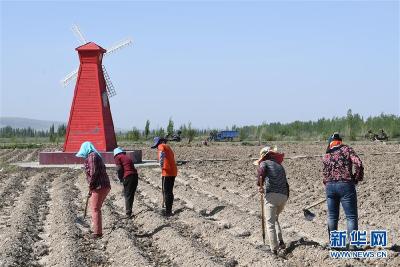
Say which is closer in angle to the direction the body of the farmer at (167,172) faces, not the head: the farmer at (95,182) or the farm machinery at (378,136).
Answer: the farmer

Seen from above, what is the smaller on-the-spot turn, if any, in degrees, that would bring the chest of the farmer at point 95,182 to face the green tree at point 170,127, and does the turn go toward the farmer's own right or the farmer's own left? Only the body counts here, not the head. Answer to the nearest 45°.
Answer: approximately 90° to the farmer's own right

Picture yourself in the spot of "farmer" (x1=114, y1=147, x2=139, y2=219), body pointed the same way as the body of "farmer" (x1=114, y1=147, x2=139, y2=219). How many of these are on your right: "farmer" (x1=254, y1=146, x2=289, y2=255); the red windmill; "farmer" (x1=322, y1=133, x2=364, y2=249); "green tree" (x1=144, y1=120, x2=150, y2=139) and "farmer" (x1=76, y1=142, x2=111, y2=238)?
2

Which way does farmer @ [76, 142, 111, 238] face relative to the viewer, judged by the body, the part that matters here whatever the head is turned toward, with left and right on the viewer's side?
facing to the left of the viewer

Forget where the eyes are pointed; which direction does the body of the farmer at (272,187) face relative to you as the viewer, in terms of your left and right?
facing away from the viewer and to the left of the viewer

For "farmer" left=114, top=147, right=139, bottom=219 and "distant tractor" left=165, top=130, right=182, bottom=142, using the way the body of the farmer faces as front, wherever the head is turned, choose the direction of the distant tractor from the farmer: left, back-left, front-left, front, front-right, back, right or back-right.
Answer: right

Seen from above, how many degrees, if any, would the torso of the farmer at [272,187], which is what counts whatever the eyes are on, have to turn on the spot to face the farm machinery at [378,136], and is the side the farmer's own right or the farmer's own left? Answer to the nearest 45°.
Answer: approximately 45° to the farmer's own right
